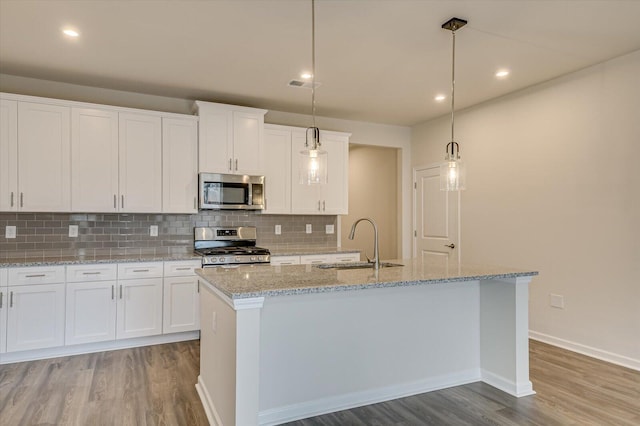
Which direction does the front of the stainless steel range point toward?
toward the camera

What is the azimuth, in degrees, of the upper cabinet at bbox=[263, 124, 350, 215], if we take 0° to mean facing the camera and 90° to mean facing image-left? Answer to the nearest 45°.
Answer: approximately 315°

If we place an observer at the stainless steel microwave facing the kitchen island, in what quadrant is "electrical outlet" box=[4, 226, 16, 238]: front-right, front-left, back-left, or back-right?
back-right

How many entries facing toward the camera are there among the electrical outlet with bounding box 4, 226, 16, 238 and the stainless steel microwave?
2

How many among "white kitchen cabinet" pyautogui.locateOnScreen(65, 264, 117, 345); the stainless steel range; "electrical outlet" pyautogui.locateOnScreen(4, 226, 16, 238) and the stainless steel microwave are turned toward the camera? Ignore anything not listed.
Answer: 4

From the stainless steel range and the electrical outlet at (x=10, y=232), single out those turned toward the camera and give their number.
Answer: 2

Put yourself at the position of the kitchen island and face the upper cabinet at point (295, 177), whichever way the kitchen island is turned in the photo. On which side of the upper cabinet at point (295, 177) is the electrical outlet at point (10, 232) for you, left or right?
left

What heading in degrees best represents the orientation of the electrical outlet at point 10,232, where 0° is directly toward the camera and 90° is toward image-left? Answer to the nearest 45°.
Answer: approximately 0°

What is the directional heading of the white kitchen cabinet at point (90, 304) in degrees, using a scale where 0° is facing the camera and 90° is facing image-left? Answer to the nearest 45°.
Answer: approximately 0°

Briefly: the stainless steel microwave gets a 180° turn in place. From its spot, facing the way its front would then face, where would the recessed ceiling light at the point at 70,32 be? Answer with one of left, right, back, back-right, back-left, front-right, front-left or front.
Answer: back-left

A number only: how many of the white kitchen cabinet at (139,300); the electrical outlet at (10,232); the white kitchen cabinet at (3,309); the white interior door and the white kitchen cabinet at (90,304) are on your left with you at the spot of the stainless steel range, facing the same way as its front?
1

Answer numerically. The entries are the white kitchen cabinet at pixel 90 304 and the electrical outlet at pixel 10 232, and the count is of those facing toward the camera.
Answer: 2
